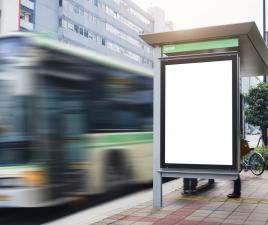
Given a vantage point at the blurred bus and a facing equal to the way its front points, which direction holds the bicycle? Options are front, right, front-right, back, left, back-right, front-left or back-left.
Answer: back

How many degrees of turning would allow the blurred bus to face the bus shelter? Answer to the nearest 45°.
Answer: approximately 135° to its left

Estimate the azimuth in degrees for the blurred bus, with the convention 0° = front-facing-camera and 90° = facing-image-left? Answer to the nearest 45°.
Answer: approximately 45°

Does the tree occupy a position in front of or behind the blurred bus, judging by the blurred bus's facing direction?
behind
